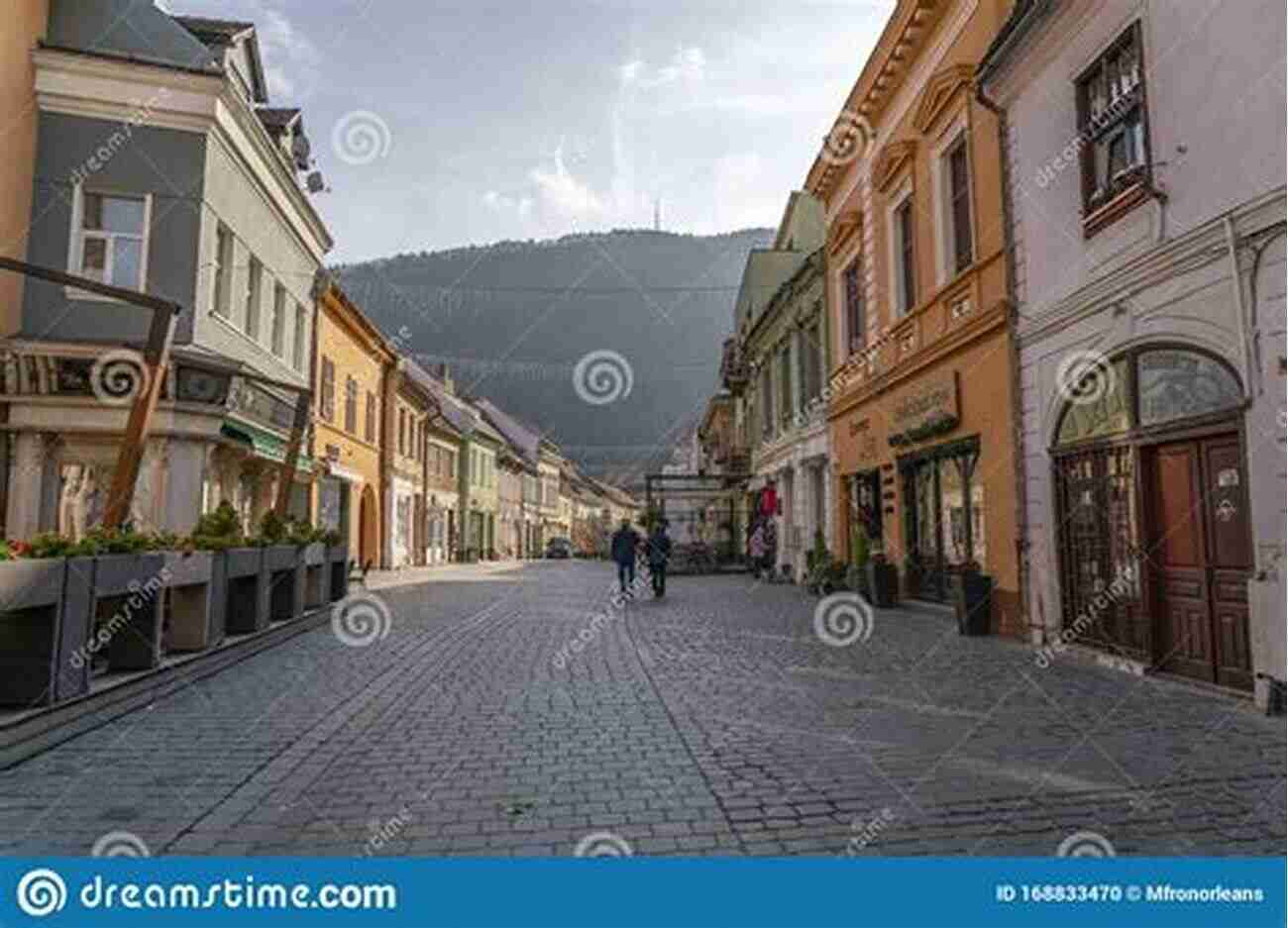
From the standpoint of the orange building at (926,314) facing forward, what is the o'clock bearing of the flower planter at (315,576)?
The flower planter is roughly at 1 o'clock from the orange building.

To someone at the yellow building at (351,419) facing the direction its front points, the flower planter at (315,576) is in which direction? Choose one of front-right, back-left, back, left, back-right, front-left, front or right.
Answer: front-right

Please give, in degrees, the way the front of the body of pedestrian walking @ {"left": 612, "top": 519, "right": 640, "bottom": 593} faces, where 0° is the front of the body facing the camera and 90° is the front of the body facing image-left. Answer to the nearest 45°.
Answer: approximately 180°

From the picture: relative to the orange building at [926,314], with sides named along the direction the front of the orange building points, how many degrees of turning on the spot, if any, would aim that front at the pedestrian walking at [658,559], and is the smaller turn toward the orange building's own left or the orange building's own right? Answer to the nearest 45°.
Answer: approximately 90° to the orange building's own right

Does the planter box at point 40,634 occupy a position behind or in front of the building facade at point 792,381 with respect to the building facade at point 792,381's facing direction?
in front

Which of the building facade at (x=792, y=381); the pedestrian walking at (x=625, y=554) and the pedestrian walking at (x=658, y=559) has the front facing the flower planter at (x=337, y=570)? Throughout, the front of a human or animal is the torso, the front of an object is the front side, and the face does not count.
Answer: the building facade

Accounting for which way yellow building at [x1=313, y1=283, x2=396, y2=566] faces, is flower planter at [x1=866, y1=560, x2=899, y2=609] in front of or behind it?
in front

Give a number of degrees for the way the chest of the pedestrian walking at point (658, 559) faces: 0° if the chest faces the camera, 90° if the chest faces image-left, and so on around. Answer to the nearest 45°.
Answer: approximately 180°

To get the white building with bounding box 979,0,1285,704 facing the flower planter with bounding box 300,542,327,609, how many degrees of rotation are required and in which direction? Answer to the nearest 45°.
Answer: approximately 45° to its right

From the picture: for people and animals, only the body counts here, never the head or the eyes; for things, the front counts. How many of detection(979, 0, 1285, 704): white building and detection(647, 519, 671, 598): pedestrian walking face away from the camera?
1

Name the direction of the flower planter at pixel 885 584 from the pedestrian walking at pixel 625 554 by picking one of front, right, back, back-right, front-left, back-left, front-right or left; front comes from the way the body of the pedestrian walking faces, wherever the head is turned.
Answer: back-right

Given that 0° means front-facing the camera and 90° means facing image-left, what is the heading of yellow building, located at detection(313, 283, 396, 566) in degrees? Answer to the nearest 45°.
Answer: approximately 315°

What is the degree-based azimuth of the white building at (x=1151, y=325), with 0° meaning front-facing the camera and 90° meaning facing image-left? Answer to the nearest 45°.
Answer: approximately 45°

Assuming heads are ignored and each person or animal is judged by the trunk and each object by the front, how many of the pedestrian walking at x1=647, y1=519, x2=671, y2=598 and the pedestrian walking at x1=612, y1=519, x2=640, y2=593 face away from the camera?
2

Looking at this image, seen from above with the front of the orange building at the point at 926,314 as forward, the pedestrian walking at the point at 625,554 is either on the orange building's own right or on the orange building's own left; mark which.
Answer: on the orange building's own right
